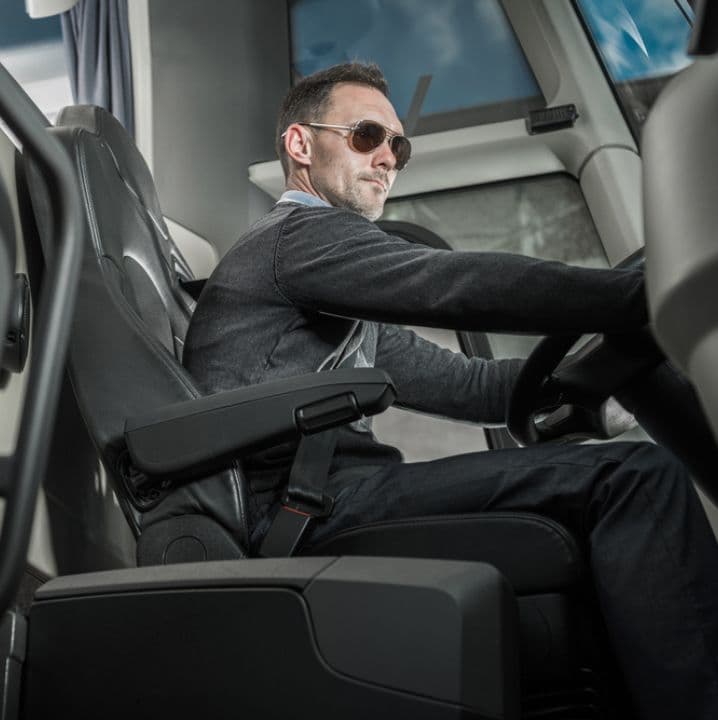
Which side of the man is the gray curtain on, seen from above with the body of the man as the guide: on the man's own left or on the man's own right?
on the man's own left

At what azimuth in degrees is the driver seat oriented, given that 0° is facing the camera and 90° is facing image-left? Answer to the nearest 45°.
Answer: approximately 270°

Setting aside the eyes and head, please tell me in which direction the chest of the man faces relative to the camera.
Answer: to the viewer's right

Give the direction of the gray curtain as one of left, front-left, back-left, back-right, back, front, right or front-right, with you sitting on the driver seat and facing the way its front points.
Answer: left

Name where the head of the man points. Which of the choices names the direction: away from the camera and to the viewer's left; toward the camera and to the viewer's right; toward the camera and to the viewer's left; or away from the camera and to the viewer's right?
toward the camera and to the viewer's right
